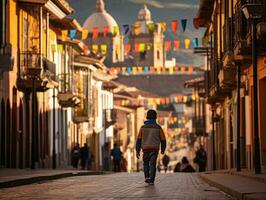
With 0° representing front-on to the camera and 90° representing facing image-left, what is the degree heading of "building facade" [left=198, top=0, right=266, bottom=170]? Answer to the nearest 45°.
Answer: approximately 90°

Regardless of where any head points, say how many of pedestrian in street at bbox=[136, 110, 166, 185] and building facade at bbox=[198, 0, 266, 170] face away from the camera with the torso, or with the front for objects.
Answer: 1

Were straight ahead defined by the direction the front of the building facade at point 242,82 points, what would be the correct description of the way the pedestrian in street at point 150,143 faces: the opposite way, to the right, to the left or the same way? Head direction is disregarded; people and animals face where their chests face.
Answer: to the right

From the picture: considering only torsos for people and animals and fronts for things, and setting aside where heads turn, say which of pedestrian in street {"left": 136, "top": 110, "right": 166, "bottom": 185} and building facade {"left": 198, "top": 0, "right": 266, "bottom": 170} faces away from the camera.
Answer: the pedestrian in street

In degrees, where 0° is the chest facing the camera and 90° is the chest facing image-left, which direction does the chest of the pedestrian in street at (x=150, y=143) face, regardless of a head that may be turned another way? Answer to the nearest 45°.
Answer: approximately 180°
